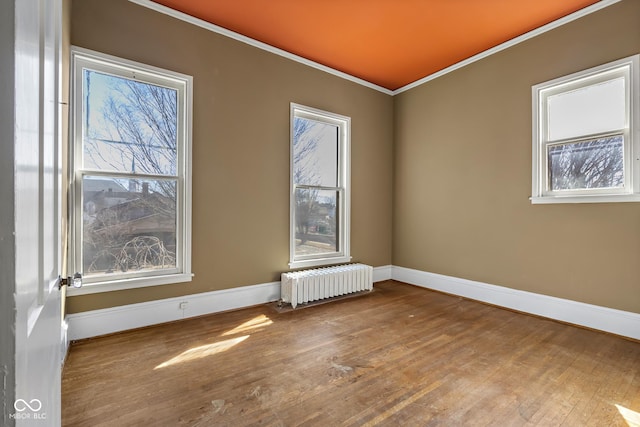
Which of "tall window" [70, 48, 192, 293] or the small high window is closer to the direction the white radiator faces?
the small high window

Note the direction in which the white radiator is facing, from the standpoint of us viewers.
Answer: facing the viewer and to the right of the viewer

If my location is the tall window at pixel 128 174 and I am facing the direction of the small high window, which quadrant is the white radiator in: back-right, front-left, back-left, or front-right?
front-left

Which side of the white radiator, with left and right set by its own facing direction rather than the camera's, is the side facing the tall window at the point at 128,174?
right

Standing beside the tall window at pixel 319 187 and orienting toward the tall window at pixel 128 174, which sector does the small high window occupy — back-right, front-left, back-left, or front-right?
back-left

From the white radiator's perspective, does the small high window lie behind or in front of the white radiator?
in front
